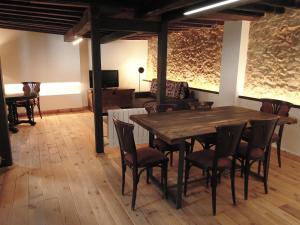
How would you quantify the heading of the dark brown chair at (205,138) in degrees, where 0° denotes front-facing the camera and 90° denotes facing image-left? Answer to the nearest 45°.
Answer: approximately 315°

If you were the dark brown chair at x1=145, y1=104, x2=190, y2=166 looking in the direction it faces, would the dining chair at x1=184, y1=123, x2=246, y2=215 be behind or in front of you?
in front

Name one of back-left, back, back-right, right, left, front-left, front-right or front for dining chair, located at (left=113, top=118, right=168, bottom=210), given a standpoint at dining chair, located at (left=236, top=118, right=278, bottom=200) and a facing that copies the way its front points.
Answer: left

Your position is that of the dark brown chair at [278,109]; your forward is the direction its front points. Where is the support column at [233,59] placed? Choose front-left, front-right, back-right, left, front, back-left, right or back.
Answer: right

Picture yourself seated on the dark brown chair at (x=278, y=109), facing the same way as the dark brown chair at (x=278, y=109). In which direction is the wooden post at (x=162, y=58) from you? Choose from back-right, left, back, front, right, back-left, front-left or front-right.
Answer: front-right

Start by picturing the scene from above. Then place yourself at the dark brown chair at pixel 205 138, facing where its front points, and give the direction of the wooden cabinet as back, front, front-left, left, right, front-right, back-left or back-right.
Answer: back

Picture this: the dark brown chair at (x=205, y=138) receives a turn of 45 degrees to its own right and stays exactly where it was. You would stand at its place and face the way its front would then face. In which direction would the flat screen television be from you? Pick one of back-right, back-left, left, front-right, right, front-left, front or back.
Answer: back-right

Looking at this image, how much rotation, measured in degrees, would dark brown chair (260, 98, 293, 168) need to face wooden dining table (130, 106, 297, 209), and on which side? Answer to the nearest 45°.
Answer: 0° — it already faces it

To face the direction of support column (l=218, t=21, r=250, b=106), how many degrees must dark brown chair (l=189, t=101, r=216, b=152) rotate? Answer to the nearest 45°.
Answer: approximately 135° to its left

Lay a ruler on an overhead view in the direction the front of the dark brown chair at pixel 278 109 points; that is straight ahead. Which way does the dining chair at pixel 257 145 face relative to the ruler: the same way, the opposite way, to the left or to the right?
to the right

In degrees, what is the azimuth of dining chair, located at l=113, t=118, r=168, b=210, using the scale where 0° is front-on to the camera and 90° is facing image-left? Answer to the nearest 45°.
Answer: approximately 225°

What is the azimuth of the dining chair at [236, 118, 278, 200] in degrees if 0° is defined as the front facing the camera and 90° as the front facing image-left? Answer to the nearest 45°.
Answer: approximately 135°

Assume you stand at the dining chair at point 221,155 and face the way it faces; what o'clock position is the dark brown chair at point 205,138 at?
The dark brown chair is roughly at 1 o'clock from the dining chair.

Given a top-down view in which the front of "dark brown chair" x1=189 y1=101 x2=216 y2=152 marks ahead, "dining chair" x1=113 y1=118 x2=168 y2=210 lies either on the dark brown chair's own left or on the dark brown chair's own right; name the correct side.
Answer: on the dark brown chair's own right

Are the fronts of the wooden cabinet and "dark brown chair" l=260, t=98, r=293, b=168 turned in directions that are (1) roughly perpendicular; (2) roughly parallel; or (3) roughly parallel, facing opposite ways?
roughly perpendicular
